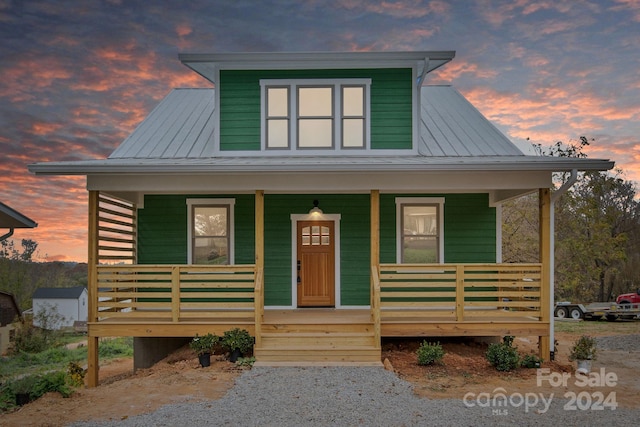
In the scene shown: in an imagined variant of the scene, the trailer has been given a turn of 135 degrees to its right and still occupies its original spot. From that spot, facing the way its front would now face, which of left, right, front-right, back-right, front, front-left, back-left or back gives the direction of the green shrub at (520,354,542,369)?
front-left

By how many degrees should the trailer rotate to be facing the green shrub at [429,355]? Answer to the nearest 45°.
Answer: approximately 90° to its right

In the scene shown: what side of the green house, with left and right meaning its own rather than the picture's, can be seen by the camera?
front

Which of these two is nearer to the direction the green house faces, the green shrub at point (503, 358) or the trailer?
the green shrub

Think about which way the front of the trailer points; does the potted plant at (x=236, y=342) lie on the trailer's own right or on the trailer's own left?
on the trailer's own right

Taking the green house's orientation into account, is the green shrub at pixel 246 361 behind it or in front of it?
in front

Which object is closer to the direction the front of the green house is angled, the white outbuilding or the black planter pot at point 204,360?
the black planter pot

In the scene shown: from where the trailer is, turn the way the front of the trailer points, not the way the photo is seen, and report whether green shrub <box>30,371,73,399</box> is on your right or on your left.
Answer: on your right

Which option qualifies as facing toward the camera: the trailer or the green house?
the green house

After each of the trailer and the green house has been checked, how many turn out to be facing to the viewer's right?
1

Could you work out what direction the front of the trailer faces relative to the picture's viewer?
facing to the right of the viewer

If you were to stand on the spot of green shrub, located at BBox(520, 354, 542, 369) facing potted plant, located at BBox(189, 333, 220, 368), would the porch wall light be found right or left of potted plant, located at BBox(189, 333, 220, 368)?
right
